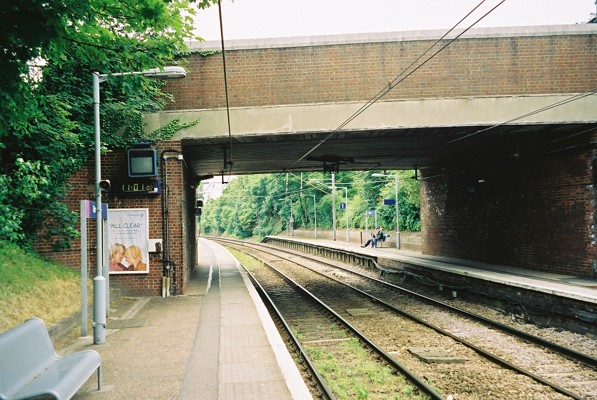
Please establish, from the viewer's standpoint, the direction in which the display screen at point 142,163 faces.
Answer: facing the viewer

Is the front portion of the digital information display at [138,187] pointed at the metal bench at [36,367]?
yes

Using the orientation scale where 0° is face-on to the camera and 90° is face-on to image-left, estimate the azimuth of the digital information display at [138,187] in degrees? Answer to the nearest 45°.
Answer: approximately 0°

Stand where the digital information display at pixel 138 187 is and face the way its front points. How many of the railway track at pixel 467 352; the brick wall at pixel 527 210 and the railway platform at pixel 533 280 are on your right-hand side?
0

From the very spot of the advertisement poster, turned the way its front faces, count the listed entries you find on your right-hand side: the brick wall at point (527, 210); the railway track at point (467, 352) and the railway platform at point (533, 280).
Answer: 0

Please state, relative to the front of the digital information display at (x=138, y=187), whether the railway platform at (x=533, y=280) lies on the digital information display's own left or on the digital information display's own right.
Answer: on the digital information display's own left

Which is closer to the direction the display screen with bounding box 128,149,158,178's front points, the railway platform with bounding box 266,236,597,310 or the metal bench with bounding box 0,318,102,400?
the metal bench

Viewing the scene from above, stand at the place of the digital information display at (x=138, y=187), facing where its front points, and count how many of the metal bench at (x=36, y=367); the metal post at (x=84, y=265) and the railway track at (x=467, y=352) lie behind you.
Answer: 0

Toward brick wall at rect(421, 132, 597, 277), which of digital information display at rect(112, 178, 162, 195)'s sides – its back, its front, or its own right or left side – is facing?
left

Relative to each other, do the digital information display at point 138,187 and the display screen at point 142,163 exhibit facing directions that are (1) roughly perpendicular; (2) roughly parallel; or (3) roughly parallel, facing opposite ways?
roughly parallel

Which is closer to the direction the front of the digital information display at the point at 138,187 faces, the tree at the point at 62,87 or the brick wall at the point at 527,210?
the tree

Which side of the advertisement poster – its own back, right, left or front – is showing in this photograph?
front

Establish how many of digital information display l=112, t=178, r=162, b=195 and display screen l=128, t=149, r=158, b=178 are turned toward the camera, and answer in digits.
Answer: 2
